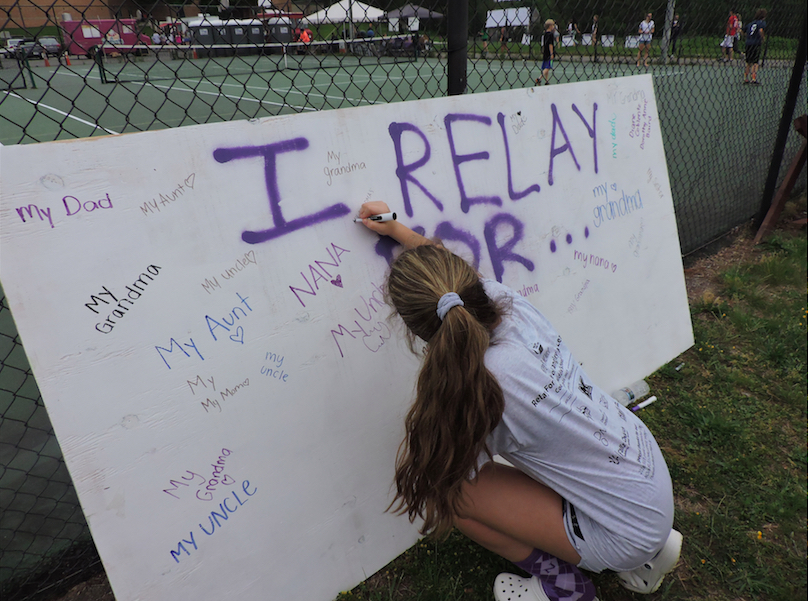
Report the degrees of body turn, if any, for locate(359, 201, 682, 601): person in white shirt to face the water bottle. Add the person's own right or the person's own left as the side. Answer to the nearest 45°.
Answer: approximately 90° to the person's own right

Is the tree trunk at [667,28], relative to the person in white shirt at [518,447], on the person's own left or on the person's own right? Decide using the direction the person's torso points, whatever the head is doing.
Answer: on the person's own right

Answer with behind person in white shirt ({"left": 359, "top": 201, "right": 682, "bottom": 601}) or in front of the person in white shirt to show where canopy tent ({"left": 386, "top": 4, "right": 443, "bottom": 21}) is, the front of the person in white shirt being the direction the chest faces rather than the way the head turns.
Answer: in front

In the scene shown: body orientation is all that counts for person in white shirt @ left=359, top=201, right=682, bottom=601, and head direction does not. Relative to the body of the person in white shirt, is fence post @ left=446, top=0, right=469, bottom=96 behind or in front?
in front

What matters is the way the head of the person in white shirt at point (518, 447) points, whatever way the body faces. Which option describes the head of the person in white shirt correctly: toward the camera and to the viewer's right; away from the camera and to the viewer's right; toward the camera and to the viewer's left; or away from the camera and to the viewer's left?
away from the camera and to the viewer's left

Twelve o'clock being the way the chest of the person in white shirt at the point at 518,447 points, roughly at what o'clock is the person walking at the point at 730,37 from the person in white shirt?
The person walking is roughly at 2 o'clock from the person in white shirt.

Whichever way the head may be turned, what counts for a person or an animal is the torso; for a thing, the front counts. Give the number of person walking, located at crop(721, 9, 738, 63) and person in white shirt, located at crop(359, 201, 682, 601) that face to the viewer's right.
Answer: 0

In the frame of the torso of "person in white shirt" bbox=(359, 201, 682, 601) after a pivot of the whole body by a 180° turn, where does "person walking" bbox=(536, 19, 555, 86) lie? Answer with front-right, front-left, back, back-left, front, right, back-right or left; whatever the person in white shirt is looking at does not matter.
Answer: back-left

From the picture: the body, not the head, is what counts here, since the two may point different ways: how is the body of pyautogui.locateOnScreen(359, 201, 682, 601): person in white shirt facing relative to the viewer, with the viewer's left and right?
facing away from the viewer and to the left of the viewer

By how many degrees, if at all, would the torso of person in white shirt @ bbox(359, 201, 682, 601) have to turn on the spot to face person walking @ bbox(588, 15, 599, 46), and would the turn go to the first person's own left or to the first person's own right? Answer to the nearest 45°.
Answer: approximately 45° to the first person's own right
